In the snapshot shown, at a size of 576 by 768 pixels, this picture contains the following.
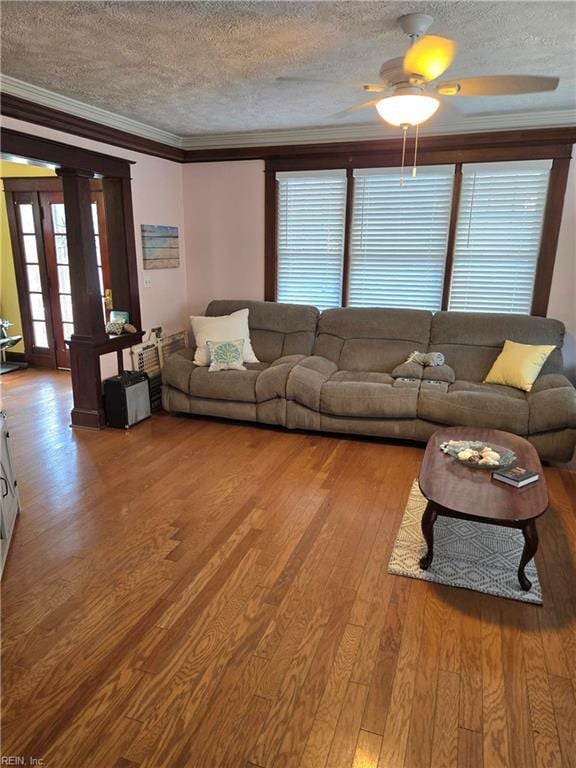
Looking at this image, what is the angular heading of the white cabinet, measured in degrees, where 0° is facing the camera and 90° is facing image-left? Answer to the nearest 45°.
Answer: approximately 270°

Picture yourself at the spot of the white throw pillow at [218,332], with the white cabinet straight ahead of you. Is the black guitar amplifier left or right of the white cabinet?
right

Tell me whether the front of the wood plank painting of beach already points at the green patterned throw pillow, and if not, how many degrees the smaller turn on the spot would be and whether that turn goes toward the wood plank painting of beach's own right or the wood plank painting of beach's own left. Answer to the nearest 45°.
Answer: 0° — it already faces it

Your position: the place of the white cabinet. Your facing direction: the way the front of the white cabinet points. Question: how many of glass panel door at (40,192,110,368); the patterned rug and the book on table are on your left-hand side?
1

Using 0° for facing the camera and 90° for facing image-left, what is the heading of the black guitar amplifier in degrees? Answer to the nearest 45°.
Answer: approximately 315°

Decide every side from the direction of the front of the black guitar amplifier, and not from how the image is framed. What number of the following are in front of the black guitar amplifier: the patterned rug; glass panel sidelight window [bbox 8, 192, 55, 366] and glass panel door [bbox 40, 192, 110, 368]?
1

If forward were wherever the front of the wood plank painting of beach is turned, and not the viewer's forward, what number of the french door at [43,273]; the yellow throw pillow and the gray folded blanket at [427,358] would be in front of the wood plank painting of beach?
2
